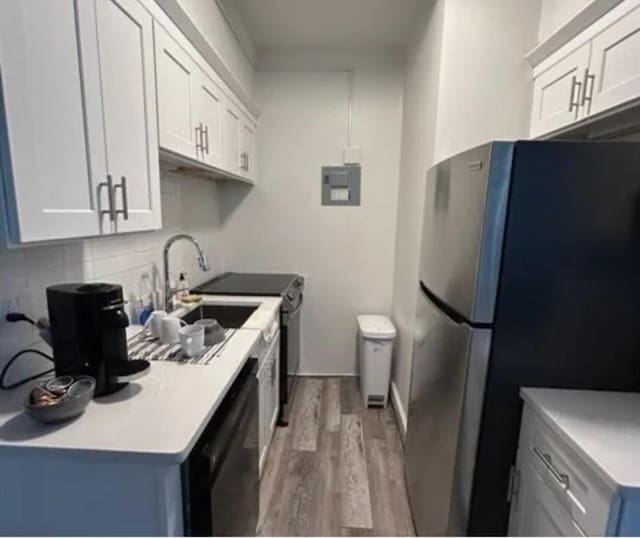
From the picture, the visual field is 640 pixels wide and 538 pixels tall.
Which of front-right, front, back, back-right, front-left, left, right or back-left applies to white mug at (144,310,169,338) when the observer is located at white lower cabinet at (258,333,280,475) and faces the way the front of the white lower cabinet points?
back-right

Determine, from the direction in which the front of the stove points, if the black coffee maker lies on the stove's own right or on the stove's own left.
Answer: on the stove's own right

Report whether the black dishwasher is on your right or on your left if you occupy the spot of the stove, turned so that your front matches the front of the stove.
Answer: on your right

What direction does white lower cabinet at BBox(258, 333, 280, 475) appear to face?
to the viewer's right

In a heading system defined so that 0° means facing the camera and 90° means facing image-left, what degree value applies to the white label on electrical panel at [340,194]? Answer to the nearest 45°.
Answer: approximately 0°
